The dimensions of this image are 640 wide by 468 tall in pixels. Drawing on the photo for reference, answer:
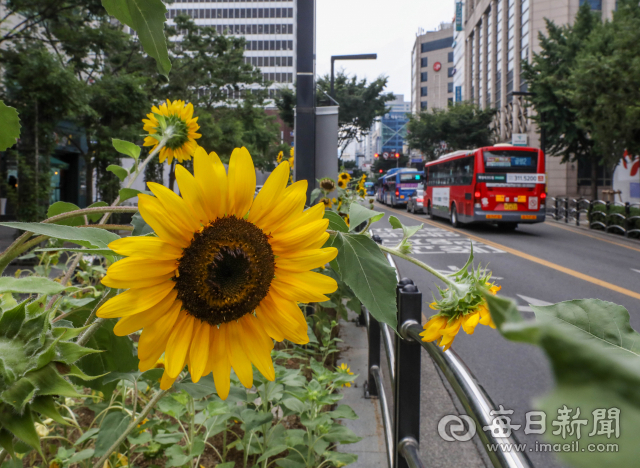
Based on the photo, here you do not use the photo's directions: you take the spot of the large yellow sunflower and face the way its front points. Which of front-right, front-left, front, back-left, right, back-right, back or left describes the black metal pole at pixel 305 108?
back

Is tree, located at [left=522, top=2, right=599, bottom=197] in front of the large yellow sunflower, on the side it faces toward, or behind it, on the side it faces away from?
behind

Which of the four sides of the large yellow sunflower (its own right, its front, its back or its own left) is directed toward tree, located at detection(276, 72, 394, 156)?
back

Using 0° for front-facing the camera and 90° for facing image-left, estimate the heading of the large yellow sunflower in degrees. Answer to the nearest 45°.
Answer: approximately 0°
